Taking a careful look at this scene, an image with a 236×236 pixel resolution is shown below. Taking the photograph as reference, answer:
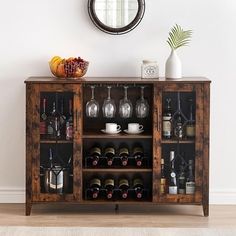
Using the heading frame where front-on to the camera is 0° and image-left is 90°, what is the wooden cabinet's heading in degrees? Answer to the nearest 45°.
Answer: approximately 0°

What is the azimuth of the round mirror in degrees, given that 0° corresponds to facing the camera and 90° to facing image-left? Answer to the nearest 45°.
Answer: approximately 0°

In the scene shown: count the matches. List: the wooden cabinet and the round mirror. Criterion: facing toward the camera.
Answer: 2
